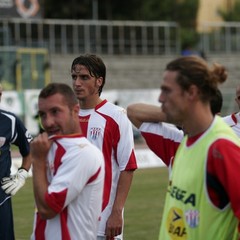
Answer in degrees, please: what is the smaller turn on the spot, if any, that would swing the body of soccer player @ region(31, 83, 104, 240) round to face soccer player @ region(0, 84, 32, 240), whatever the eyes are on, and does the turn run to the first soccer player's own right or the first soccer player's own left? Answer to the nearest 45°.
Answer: approximately 135° to the first soccer player's own right

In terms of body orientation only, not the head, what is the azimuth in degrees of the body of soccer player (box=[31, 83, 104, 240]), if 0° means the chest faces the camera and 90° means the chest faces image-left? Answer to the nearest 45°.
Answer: approximately 45°

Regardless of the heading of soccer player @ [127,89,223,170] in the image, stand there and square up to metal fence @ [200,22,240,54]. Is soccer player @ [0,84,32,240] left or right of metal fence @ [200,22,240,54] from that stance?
left

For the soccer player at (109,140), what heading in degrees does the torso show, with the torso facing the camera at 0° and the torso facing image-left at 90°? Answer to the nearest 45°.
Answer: approximately 45°

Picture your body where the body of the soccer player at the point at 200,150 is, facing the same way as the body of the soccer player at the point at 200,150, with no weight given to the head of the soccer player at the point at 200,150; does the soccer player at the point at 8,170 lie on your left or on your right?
on your right

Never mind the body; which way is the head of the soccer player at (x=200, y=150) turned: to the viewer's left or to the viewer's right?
to the viewer's left

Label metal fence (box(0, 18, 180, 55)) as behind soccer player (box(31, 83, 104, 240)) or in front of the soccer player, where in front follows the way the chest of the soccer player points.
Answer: behind
